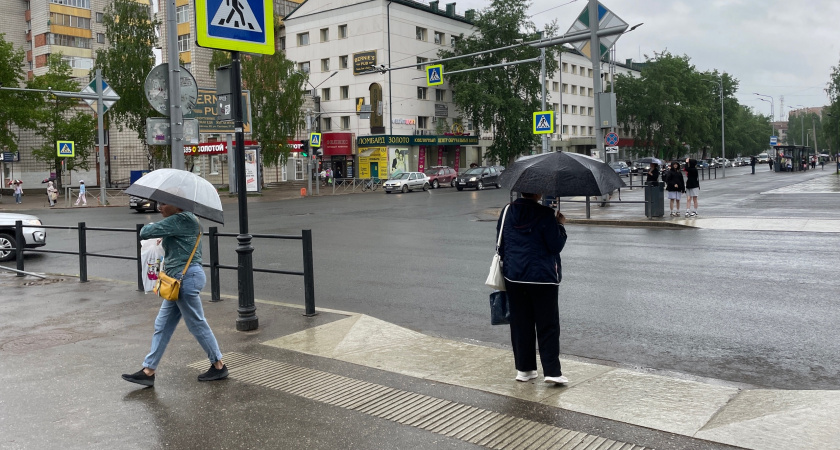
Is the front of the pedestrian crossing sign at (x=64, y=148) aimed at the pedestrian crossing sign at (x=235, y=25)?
yes

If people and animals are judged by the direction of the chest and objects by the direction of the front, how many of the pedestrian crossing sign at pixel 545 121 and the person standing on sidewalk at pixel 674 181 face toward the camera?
2

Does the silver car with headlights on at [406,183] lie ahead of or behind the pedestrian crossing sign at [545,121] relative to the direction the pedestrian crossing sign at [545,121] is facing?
behind

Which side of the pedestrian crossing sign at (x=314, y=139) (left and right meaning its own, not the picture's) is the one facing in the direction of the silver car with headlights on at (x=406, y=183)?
left

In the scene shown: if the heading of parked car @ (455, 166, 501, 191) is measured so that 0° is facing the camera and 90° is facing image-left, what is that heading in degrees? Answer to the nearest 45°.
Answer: approximately 45°

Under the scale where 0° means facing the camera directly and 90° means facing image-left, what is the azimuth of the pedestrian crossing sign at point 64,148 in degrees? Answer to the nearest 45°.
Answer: approximately 0°
